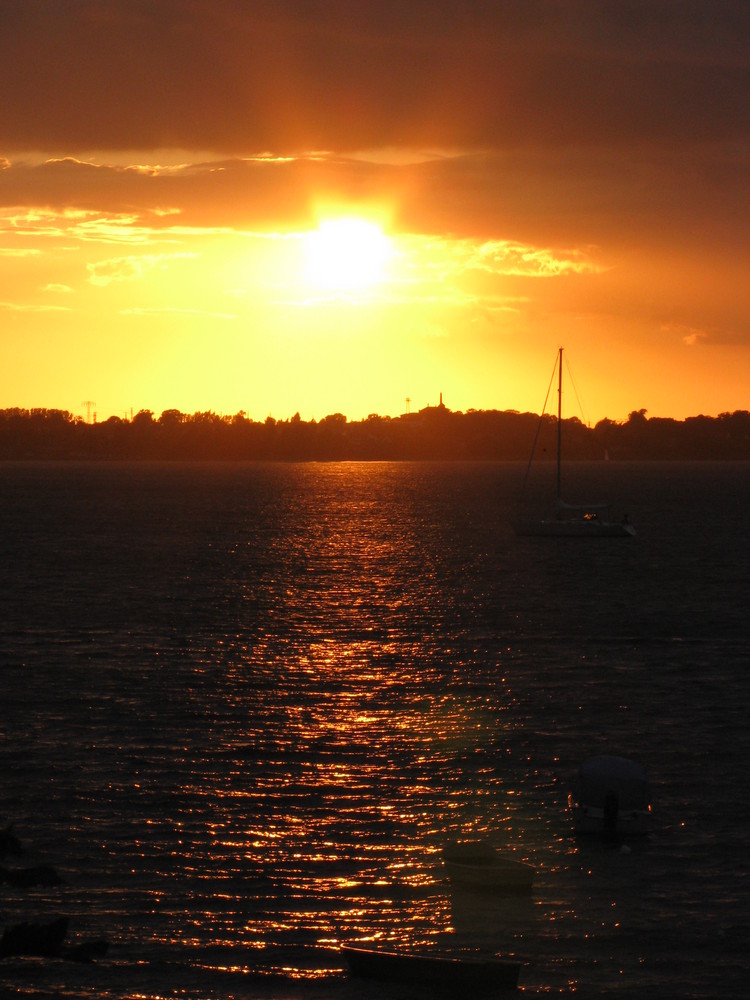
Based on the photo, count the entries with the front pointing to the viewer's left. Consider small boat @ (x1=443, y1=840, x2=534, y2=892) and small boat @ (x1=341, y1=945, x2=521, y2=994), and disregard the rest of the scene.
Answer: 2

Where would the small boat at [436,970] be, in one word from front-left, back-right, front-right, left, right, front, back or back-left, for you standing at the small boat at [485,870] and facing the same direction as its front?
left

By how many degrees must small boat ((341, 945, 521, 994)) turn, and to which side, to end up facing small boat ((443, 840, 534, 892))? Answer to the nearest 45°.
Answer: approximately 90° to its right

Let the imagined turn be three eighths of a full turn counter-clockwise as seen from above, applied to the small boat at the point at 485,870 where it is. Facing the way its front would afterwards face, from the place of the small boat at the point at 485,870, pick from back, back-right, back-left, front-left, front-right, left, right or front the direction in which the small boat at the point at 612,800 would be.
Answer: left

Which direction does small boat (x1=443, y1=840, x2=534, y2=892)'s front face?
to the viewer's left

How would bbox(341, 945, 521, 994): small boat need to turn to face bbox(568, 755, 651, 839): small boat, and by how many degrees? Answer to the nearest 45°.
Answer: approximately 135° to its right

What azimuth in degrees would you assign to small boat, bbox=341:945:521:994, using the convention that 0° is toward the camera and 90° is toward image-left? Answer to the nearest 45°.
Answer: approximately 90°
